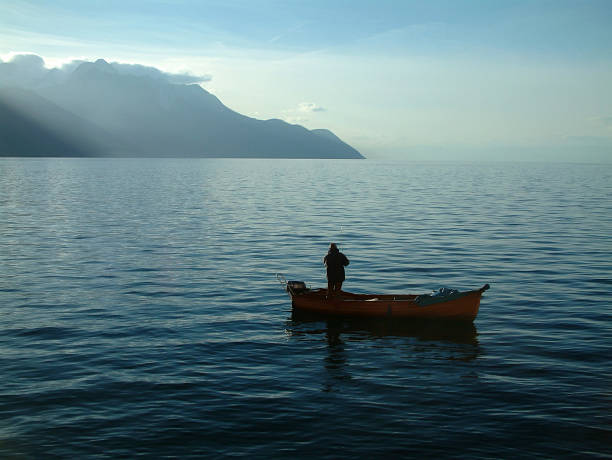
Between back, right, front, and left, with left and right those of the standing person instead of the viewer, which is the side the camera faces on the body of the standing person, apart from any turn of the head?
back

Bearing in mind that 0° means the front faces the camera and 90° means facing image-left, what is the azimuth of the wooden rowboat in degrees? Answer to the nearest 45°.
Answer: approximately 270°
